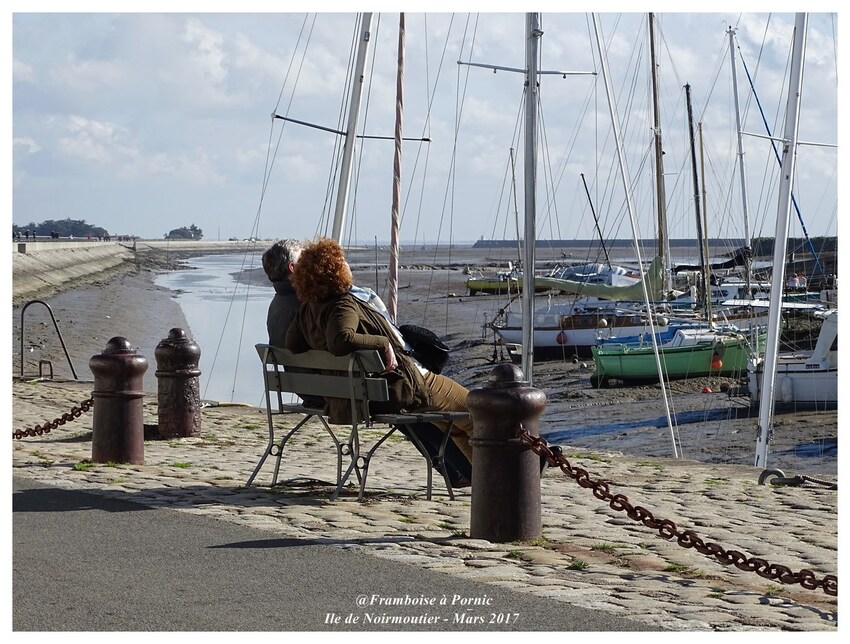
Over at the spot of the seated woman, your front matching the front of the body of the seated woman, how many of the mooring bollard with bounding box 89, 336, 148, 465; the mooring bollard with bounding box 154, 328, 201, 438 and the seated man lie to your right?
0

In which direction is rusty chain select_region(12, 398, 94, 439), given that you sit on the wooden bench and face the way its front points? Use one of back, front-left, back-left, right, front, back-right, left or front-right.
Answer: left

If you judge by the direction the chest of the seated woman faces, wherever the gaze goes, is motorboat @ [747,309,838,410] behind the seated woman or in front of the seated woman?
in front

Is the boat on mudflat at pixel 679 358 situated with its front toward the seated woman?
no

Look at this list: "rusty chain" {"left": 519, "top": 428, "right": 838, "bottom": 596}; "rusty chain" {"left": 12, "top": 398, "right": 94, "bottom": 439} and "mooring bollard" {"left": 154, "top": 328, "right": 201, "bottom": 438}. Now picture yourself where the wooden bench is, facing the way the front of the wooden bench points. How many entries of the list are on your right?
1

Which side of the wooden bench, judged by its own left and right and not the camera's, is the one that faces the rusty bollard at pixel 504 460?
right

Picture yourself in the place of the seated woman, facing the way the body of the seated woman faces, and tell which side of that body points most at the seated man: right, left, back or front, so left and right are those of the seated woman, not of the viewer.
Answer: left

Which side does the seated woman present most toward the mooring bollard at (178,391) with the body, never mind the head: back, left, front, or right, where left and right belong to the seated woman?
left

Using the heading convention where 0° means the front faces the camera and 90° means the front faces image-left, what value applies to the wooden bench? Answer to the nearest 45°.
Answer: approximately 225°

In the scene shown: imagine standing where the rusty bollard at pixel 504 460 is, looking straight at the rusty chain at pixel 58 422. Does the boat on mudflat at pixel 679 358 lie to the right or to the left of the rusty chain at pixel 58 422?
right

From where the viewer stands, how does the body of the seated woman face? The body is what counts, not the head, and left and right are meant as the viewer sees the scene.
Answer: facing away from the viewer and to the right of the viewer

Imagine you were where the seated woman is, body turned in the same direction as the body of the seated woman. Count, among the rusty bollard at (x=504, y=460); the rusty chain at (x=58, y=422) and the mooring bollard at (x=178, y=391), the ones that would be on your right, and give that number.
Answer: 1

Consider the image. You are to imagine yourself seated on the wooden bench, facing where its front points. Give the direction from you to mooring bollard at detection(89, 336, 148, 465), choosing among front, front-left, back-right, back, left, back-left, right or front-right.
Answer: left
